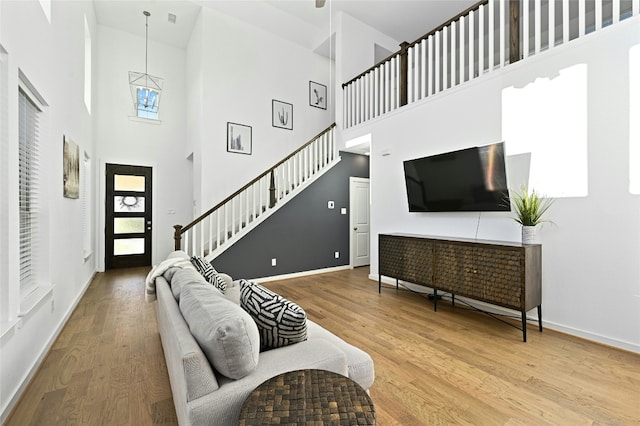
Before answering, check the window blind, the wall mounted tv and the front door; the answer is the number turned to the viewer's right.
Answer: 1

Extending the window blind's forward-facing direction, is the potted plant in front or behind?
in front

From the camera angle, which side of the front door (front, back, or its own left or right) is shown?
front

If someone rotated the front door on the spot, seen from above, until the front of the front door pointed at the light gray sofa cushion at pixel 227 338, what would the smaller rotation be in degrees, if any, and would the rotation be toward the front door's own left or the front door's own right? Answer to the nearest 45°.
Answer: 0° — it already faces it

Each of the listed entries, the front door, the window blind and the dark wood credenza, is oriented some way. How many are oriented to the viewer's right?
1

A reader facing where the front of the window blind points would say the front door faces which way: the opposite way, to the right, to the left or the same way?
to the right

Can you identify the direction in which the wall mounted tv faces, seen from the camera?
facing the viewer and to the left of the viewer

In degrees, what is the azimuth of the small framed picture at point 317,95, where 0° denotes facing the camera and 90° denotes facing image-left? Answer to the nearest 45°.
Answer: approximately 315°

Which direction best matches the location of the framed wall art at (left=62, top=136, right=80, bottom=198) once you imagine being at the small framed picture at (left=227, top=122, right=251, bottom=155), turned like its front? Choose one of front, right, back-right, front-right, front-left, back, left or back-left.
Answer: right

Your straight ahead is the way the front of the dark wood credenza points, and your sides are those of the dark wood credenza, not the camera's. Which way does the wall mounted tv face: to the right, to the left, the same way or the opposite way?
the same way

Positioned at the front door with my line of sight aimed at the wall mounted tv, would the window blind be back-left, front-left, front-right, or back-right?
front-right

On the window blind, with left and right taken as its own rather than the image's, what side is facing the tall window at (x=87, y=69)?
left

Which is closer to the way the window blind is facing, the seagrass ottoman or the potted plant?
the potted plant

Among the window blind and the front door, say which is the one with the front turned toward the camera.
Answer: the front door

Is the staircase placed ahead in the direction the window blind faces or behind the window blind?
ahead
